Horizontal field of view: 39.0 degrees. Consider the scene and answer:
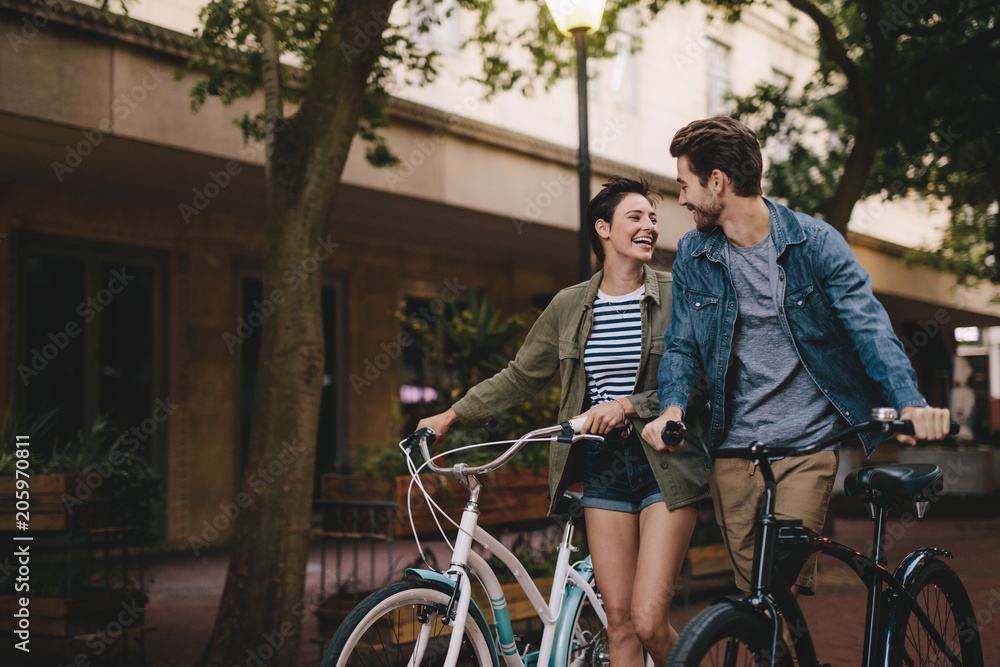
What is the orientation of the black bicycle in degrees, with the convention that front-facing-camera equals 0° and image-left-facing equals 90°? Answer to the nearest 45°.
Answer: approximately 45°

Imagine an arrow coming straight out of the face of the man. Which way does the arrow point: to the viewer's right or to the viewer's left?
to the viewer's left

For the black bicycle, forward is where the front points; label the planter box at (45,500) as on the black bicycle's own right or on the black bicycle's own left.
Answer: on the black bicycle's own right

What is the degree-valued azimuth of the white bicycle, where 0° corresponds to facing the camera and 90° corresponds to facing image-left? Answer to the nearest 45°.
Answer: approximately 45°

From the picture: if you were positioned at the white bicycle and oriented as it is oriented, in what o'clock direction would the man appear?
The man is roughly at 8 o'clock from the white bicycle.

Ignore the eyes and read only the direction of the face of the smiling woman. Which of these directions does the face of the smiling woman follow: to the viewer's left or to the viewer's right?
to the viewer's right

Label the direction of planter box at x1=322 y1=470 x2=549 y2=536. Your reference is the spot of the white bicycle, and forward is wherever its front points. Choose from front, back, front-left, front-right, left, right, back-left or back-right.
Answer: back-right
